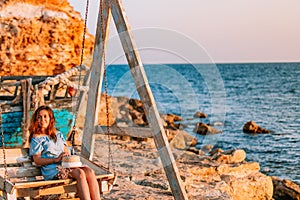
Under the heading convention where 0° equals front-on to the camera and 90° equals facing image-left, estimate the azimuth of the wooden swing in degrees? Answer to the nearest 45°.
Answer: approximately 315°

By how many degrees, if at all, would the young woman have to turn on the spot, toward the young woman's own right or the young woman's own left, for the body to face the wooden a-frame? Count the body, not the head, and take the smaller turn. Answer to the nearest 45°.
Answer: approximately 45° to the young woman's own left

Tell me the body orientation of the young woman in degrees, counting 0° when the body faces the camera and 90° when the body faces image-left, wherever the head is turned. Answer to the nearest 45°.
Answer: approximately 315°

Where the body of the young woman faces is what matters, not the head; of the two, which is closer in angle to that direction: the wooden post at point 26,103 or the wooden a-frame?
the wooden a-frame

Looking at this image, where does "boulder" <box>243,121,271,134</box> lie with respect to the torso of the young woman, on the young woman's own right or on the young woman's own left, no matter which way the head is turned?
on the young woman's own left

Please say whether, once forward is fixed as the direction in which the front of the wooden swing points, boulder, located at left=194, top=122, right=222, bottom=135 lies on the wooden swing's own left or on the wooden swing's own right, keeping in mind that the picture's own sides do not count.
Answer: on the wooden swing's own left
